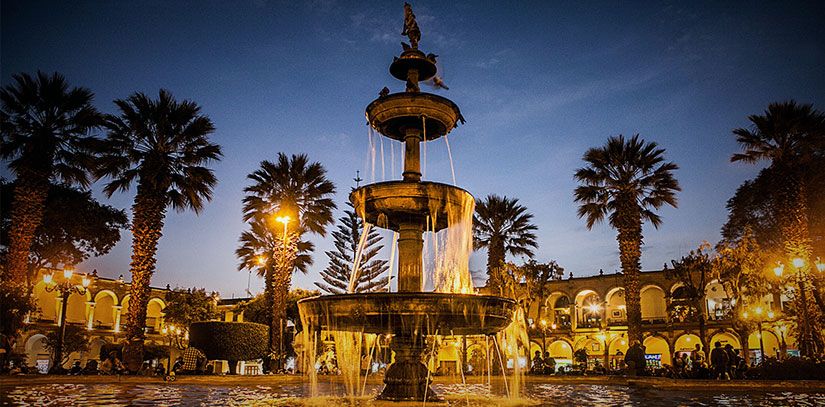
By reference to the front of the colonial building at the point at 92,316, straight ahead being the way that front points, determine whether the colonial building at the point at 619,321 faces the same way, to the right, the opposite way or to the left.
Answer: to the right

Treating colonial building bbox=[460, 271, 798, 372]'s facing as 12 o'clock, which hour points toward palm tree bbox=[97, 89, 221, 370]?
The palm tree is roughly at 1 o'clock from the colonial building.

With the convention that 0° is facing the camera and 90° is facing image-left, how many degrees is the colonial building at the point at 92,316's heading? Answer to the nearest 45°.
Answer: approximately 315°

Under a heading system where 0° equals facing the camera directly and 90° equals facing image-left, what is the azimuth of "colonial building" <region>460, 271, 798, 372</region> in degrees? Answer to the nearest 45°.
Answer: approximately 0°

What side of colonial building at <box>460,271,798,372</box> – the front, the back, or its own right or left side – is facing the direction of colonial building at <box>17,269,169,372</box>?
right

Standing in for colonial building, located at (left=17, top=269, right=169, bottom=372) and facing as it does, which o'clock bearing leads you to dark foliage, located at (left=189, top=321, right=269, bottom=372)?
The dark foliage is roughly at 1 o'clock from the colonial building.
